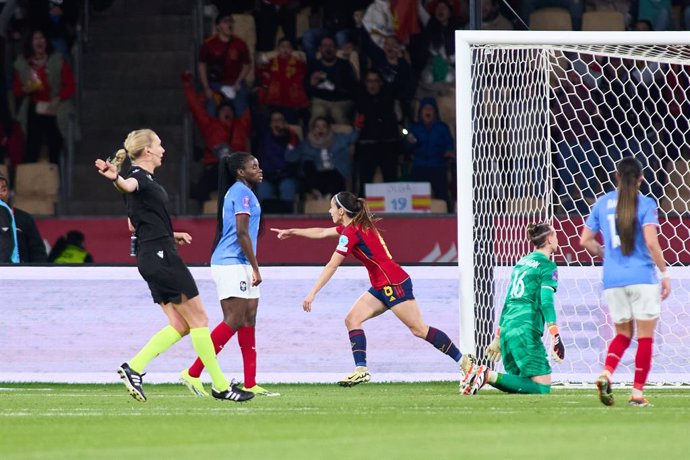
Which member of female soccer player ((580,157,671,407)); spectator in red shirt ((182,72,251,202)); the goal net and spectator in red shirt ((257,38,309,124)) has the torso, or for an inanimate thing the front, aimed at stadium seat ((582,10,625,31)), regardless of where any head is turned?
the female soccer player

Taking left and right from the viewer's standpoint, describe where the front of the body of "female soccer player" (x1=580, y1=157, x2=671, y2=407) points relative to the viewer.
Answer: facing away from the viewer

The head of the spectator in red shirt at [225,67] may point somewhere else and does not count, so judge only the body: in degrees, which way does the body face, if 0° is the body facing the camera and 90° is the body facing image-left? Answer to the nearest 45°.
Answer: approximately 0°

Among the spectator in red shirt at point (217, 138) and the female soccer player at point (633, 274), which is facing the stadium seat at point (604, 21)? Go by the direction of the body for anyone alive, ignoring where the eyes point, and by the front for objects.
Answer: the female soccer player

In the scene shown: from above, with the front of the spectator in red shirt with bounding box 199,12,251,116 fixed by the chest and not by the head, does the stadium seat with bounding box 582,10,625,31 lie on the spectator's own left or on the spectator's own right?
on the spectator's own left

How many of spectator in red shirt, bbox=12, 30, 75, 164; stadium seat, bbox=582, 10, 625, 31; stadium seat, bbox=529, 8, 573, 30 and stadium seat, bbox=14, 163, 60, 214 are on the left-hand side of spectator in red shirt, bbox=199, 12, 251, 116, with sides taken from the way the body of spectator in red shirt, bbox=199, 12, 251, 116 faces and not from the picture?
2

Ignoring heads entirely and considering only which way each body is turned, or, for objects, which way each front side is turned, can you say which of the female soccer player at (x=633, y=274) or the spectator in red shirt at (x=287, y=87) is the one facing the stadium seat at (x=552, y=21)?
the female soccer player

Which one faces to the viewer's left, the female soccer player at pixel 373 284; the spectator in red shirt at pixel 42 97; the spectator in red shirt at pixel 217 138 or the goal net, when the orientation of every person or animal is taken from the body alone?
the female soccer player

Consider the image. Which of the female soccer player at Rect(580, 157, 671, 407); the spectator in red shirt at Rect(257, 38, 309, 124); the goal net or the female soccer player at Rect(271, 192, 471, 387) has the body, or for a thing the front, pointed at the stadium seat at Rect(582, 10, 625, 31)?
the female soccer player at Rect(580, 157, 671, 407)

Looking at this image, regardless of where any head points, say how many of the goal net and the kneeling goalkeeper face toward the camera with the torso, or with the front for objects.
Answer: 1
